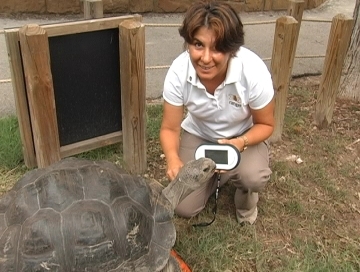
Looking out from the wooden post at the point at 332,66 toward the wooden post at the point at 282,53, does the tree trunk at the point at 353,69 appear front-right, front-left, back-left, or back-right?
back-right

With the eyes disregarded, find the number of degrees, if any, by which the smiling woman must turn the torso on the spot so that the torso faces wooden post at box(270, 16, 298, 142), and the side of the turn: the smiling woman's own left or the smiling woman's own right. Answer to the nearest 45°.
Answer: approximately 135° to the smiling woman's own left

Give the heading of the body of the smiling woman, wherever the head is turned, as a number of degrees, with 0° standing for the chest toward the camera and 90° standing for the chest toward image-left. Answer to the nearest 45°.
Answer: approximately 0°

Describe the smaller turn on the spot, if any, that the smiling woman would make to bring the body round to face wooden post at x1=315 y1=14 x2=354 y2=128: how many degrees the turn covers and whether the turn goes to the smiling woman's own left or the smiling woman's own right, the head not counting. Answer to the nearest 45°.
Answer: approximately 135° to the smiling woman's own left

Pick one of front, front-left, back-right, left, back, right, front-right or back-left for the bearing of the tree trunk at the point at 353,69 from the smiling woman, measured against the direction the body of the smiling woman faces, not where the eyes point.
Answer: back-left

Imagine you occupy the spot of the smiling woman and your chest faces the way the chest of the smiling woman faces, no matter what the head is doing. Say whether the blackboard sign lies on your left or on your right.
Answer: on your right

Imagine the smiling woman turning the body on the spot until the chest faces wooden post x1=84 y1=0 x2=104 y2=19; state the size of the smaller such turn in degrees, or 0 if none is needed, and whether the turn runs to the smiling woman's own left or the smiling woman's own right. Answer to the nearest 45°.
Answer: approximately 135° to the smiling woman's own right
